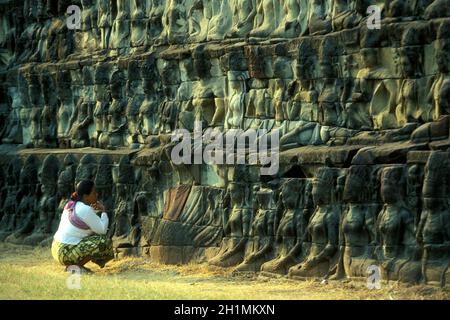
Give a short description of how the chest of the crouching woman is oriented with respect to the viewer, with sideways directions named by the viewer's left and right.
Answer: facing to the right of the viewer

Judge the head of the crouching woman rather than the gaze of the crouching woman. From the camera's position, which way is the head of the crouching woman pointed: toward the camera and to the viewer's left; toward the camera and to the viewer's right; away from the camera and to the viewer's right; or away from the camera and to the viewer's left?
away from the camera and to the viewer's right
